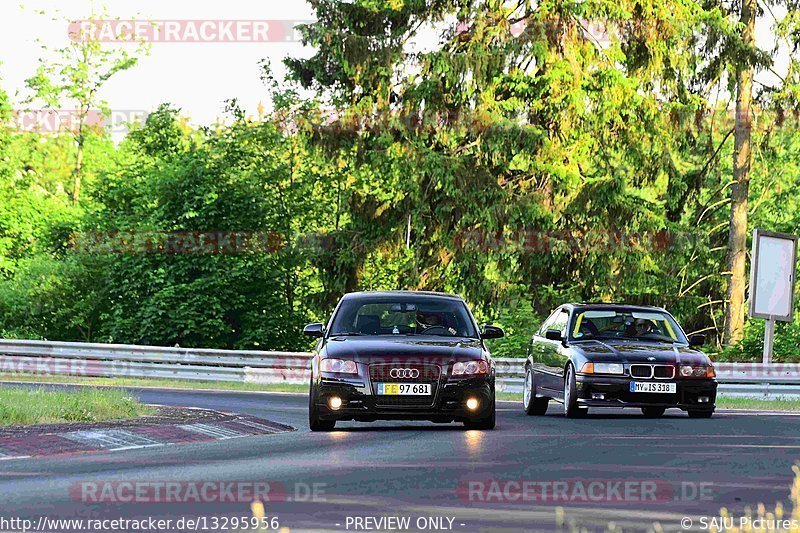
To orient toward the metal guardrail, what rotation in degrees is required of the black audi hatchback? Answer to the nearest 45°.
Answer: approximately 180°

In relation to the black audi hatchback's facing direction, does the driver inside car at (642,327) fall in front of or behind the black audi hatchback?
behind

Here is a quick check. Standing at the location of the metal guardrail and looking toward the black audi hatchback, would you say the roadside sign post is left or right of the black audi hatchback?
left

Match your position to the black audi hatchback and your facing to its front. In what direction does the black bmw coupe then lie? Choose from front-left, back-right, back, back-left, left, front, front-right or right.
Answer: back-left

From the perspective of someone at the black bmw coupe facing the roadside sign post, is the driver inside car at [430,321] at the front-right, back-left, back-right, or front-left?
back-left

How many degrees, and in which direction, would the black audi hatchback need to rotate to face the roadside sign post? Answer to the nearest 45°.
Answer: approximately 135° to its left

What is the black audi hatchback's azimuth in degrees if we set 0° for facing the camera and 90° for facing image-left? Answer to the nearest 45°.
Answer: approximately 0°
